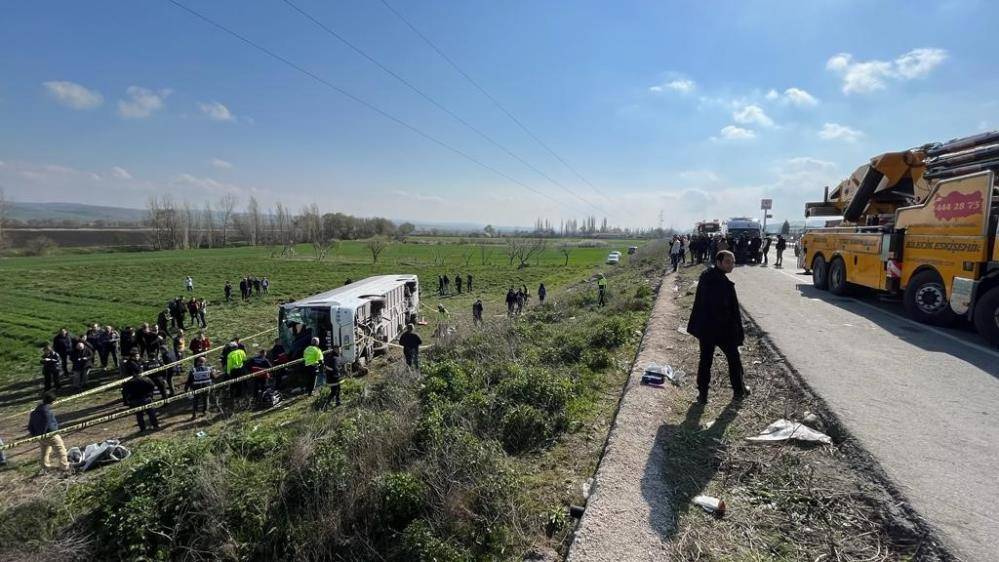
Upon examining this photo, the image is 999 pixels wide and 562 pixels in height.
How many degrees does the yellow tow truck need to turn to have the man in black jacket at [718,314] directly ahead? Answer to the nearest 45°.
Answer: approximately 45° to its right

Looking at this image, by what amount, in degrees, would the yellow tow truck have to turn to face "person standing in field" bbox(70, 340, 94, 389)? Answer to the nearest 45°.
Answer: approximately 90° to its right

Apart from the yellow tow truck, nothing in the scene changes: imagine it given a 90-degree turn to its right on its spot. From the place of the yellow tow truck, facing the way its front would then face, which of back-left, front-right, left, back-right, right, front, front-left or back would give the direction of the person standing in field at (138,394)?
front

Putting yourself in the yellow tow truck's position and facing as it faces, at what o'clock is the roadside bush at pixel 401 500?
The roadside bush is roughly at 2 o'clock from the yellow tow truck.

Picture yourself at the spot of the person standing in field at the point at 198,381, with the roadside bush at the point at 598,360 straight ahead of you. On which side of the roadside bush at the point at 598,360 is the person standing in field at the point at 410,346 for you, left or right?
left

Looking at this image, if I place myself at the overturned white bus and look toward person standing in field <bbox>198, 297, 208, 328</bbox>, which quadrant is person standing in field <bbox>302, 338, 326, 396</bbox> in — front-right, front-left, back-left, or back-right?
back-left

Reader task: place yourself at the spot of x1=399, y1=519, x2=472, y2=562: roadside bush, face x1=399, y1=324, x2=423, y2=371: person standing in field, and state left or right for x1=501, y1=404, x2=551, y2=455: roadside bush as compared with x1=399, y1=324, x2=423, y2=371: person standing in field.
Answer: right

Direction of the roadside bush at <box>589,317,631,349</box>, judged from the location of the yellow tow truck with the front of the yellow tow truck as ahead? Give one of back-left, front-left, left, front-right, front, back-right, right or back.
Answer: right

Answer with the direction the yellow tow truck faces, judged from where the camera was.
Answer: facing the viewer and to the right of the viewer

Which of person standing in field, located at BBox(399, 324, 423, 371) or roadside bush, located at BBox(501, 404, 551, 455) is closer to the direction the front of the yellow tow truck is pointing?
the roadside bush

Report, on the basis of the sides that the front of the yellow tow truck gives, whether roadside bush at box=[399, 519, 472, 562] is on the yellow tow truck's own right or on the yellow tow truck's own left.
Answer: on the yellow tow truck's own right

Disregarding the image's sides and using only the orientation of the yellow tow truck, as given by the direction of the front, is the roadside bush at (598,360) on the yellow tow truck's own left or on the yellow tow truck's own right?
on the yellow tow truck's own right

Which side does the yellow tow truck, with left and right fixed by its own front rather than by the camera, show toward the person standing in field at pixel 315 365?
right

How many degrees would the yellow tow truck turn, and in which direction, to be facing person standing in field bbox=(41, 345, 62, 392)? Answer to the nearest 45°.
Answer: approximately 90° to its right

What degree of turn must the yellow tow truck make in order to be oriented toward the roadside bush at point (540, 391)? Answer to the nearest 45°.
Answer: approximately 90° to its right
